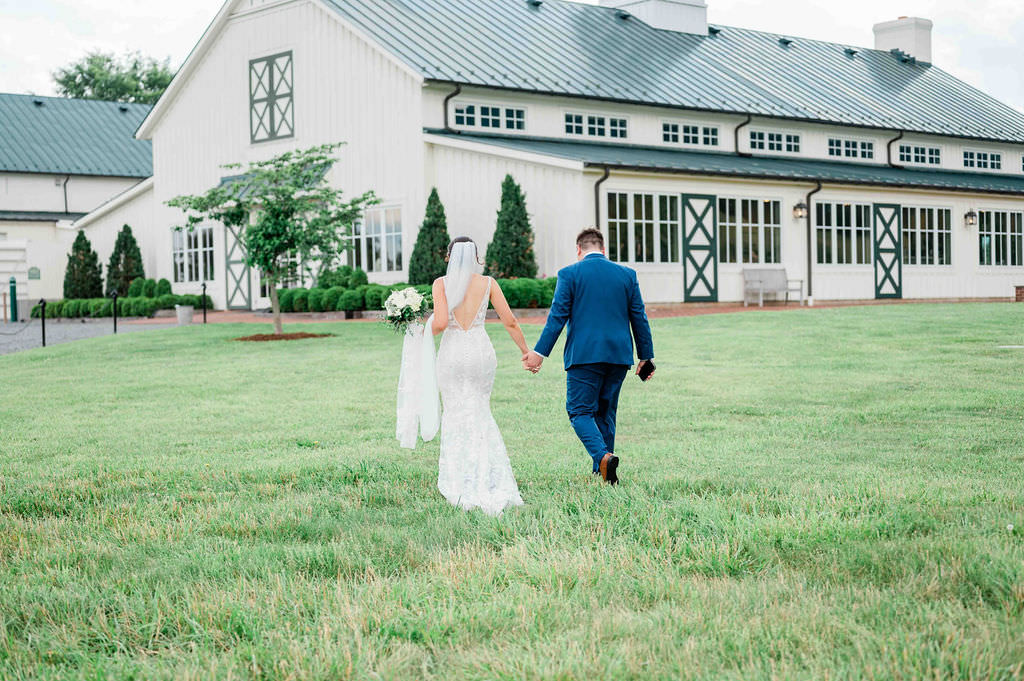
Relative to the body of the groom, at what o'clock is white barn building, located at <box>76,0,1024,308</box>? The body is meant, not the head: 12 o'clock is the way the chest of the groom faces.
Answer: The white barn building is roughly at 12 o'clock from the groom.

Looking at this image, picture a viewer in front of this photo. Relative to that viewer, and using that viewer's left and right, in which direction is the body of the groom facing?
facing away from the viewer

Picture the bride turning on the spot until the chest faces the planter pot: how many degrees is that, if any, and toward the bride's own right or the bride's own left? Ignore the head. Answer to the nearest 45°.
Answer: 0° — they already face it

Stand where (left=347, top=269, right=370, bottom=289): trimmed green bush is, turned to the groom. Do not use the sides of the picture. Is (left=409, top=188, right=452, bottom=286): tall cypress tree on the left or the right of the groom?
left

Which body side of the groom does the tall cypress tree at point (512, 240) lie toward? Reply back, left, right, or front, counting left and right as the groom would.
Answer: front

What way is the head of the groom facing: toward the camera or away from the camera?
away from the camera

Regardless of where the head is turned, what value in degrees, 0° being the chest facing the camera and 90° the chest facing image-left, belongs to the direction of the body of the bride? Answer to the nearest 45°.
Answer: approximately 180°

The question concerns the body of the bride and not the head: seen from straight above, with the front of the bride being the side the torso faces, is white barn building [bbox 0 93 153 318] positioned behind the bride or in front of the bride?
in front
